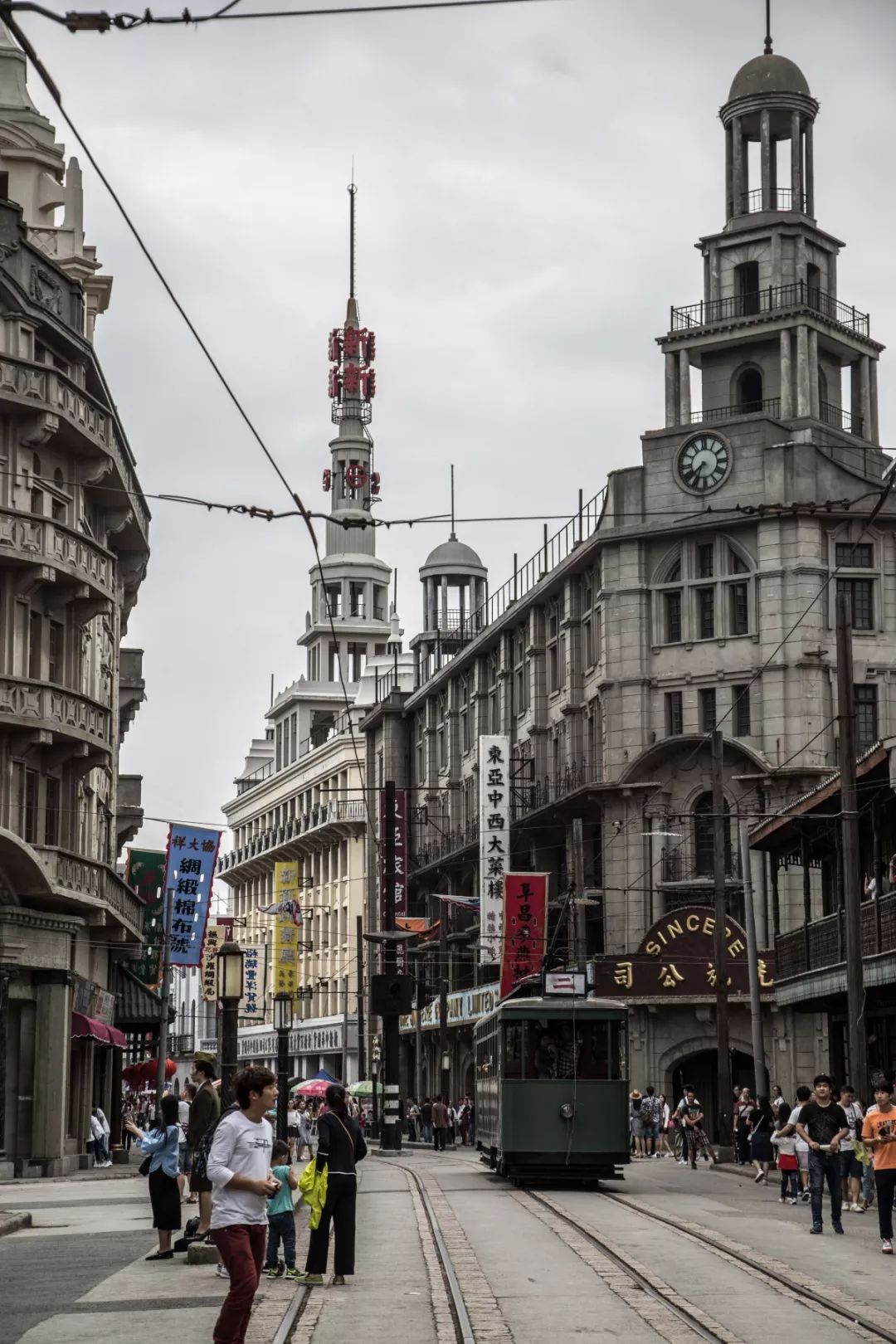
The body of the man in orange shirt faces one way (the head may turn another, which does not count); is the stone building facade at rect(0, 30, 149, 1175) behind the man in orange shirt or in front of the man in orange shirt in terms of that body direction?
behind

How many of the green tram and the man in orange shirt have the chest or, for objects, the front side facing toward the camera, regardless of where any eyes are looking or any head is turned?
2

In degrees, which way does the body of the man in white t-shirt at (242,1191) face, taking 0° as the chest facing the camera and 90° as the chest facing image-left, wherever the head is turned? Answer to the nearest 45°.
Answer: approximately 315°

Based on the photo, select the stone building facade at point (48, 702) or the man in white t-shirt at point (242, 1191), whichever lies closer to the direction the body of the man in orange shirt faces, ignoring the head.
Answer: the man in white t-shirt

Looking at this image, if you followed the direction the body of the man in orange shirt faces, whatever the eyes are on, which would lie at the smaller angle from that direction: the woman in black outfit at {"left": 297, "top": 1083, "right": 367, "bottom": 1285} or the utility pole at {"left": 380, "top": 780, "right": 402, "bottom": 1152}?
the woman in black outfit

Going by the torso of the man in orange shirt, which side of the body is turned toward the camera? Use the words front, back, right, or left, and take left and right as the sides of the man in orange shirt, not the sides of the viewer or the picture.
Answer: front

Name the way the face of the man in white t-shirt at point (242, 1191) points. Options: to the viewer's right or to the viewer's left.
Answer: to the viewer's right

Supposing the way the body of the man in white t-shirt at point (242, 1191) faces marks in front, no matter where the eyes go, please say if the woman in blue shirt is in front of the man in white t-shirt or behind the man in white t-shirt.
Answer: behind

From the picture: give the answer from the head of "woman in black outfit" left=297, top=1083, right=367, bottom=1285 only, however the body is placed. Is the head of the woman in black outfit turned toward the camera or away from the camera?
away from the camera

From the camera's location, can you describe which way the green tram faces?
facing the viewer

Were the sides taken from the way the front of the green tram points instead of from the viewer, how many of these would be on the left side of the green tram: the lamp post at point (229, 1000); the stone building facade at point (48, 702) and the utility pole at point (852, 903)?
1

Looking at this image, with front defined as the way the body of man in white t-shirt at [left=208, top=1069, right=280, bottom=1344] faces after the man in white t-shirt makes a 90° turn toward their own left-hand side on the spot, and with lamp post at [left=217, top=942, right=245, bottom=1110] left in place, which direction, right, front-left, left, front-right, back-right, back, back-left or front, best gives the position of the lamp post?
front-left

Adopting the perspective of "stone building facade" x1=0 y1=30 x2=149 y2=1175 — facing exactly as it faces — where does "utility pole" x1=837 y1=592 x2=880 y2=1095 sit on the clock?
The utility pole is roughly at 12 o'clock from the stone building facade.

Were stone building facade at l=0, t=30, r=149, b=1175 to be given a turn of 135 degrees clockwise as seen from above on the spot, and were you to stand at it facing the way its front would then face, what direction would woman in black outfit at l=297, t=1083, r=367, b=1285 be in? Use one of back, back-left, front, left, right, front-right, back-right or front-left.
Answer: left
